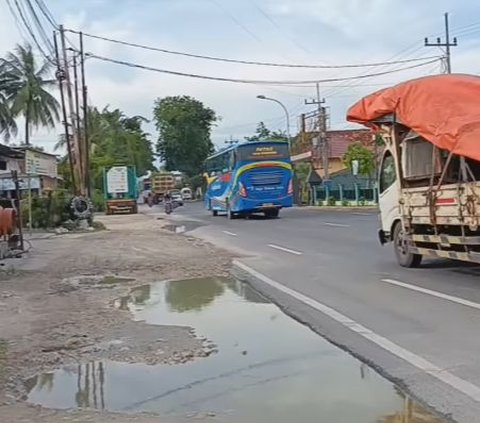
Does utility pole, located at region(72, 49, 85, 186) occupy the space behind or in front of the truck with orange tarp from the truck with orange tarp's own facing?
in front

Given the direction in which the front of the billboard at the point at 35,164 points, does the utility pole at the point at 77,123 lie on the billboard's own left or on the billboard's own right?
on the billboard's own left

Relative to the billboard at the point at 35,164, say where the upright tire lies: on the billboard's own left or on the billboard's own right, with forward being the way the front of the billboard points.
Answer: on the billboard's own left

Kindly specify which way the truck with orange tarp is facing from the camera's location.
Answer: facing away from the viewer and to the left of the viewer

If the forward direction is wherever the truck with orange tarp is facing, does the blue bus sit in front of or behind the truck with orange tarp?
in front

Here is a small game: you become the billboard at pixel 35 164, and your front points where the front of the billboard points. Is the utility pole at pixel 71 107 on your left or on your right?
on your left
